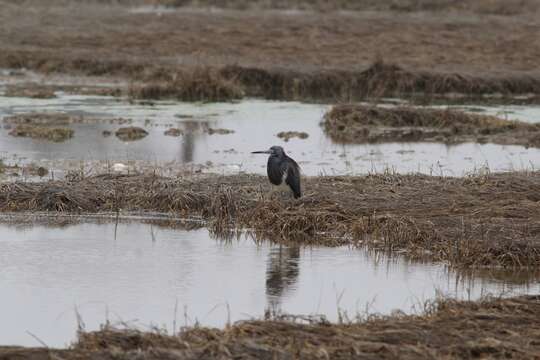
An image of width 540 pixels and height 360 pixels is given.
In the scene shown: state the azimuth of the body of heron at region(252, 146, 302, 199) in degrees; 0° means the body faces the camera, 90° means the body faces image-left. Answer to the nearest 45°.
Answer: approximately 90°
